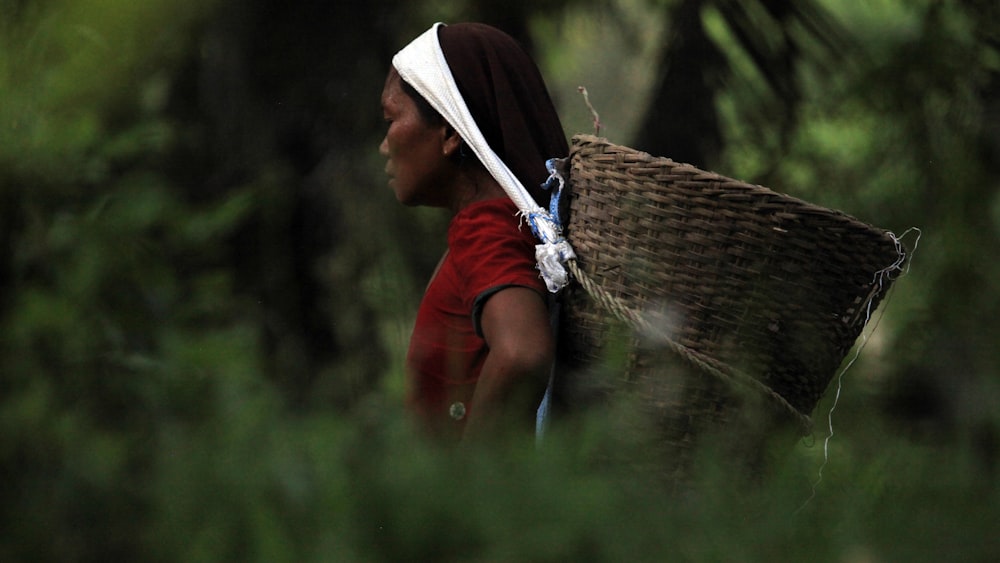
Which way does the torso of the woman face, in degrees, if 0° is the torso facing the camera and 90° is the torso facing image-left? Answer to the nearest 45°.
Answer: approximately 90°

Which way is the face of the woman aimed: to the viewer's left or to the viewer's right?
to the viewer's left
